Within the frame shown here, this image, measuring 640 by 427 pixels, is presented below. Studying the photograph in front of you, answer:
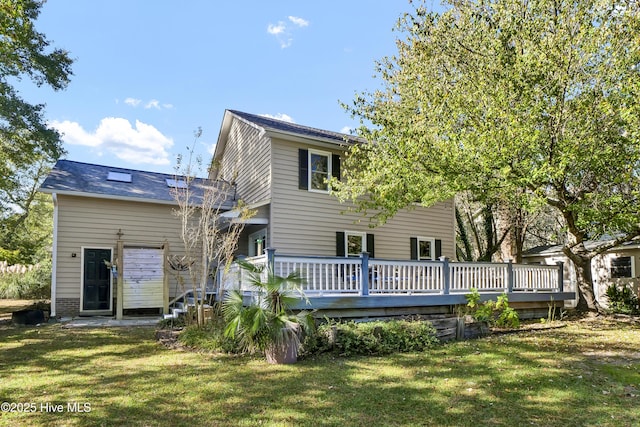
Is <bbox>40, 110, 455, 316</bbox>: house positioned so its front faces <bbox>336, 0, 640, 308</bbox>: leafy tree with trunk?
no

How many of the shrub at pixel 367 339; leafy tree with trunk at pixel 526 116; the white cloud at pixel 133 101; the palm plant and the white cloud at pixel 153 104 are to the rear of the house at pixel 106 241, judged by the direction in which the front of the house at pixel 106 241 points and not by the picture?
2

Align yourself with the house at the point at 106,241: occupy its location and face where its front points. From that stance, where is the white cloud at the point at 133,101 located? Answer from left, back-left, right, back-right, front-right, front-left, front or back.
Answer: back

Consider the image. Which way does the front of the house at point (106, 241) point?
toward the camera

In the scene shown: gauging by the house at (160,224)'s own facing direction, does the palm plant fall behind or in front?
in front

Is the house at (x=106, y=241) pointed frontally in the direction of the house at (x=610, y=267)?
no

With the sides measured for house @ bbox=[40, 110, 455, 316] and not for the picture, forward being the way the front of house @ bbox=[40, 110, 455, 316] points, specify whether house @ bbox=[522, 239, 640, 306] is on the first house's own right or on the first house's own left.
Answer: on the first house's own left

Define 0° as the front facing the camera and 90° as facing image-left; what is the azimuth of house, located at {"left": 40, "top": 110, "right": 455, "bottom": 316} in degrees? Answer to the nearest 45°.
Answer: approximately 0°
